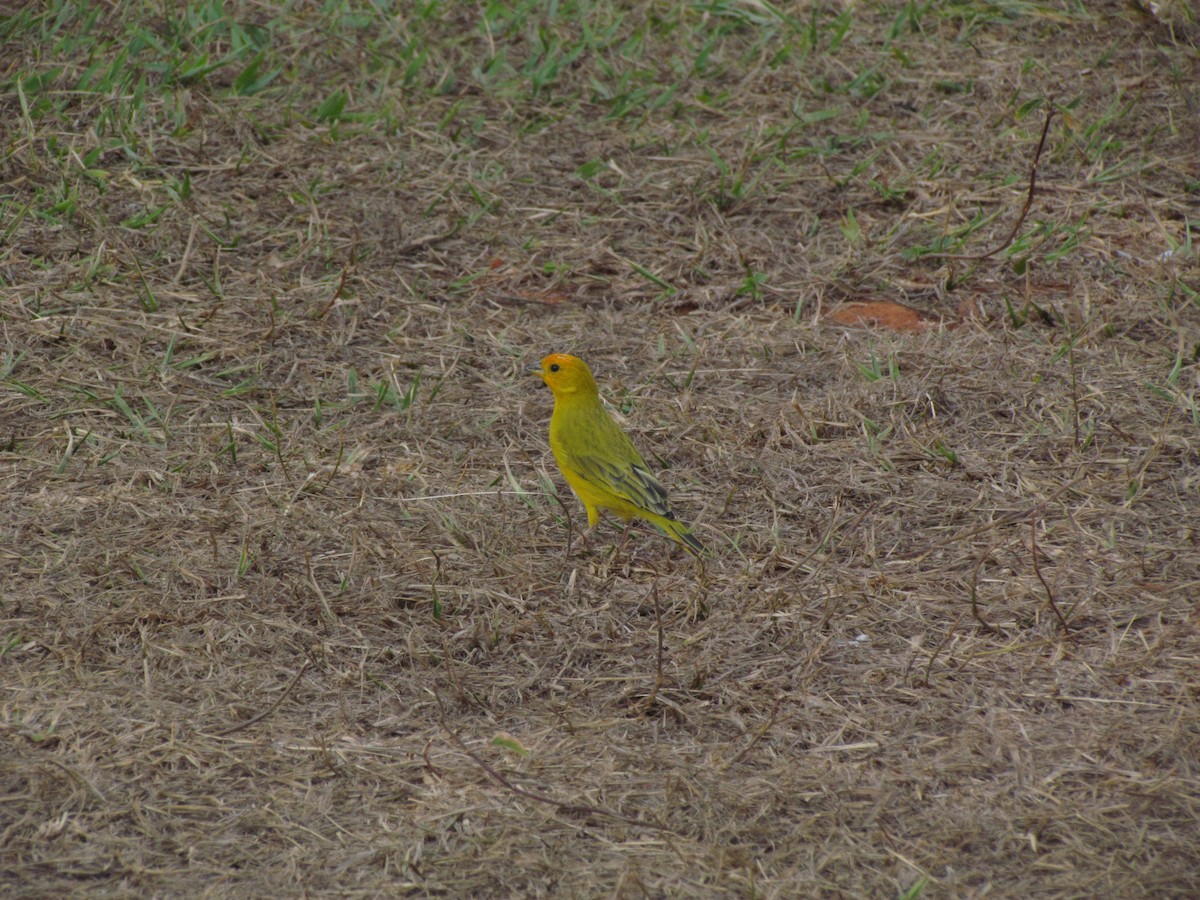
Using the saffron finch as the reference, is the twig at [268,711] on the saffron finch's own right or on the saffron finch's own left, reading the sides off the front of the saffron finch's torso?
on the saffron finch's own left

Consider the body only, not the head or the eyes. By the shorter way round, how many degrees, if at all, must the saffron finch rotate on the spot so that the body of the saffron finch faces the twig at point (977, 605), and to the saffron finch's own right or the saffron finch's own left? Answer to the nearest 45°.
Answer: approximately 135° to the saffron finch's own left

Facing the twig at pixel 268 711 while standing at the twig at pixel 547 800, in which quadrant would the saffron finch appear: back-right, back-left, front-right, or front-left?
front-right

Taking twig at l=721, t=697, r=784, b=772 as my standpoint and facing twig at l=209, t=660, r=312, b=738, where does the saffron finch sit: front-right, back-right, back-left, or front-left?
front-right

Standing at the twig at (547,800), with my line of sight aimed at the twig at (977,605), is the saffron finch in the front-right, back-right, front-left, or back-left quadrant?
front-left

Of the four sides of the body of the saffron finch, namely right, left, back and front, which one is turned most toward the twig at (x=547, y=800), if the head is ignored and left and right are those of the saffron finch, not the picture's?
left

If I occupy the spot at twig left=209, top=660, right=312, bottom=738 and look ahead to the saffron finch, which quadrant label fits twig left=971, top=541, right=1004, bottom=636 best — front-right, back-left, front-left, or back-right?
front-right

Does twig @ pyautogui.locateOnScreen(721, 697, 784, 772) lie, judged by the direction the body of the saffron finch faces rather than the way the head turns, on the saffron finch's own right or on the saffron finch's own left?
on the saffron finch's own left

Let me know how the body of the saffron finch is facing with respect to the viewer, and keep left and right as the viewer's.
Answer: facing to the left of the viewer

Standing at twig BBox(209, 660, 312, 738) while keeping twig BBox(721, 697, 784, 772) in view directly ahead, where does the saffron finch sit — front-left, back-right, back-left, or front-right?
front-left

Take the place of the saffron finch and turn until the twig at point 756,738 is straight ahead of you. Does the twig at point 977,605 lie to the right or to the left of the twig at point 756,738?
left
